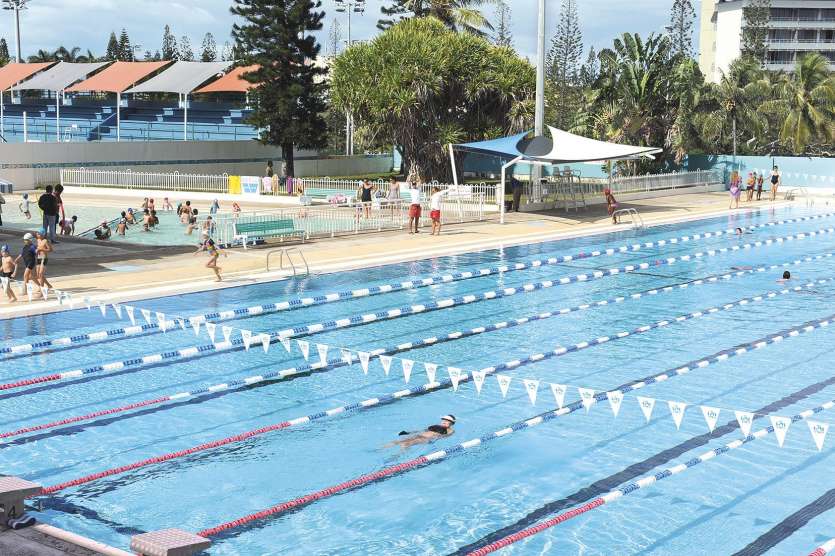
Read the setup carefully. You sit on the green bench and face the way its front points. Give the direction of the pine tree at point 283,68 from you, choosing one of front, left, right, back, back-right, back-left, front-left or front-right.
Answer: back-left

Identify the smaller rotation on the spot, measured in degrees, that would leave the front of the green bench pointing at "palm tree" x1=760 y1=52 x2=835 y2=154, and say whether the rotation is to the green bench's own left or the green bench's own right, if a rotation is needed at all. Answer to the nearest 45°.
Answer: approximately 90° to the green bench's own left

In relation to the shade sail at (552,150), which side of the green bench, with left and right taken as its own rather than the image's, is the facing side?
left

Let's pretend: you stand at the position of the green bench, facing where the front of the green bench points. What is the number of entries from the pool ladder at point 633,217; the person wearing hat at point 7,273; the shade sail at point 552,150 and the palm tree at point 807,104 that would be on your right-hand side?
1

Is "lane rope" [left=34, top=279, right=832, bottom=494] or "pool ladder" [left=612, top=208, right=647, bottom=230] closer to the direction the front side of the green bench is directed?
the lane rope

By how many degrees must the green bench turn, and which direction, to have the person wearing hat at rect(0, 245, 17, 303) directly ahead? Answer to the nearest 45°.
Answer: approximately 90° to its right

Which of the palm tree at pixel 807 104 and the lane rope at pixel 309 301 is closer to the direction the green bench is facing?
the lane rope

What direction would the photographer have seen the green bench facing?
facing the viewer and to the right of the viewer

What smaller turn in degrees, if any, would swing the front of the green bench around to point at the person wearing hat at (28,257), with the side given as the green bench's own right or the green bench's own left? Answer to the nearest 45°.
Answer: approximately 90° to the green bench's own right
